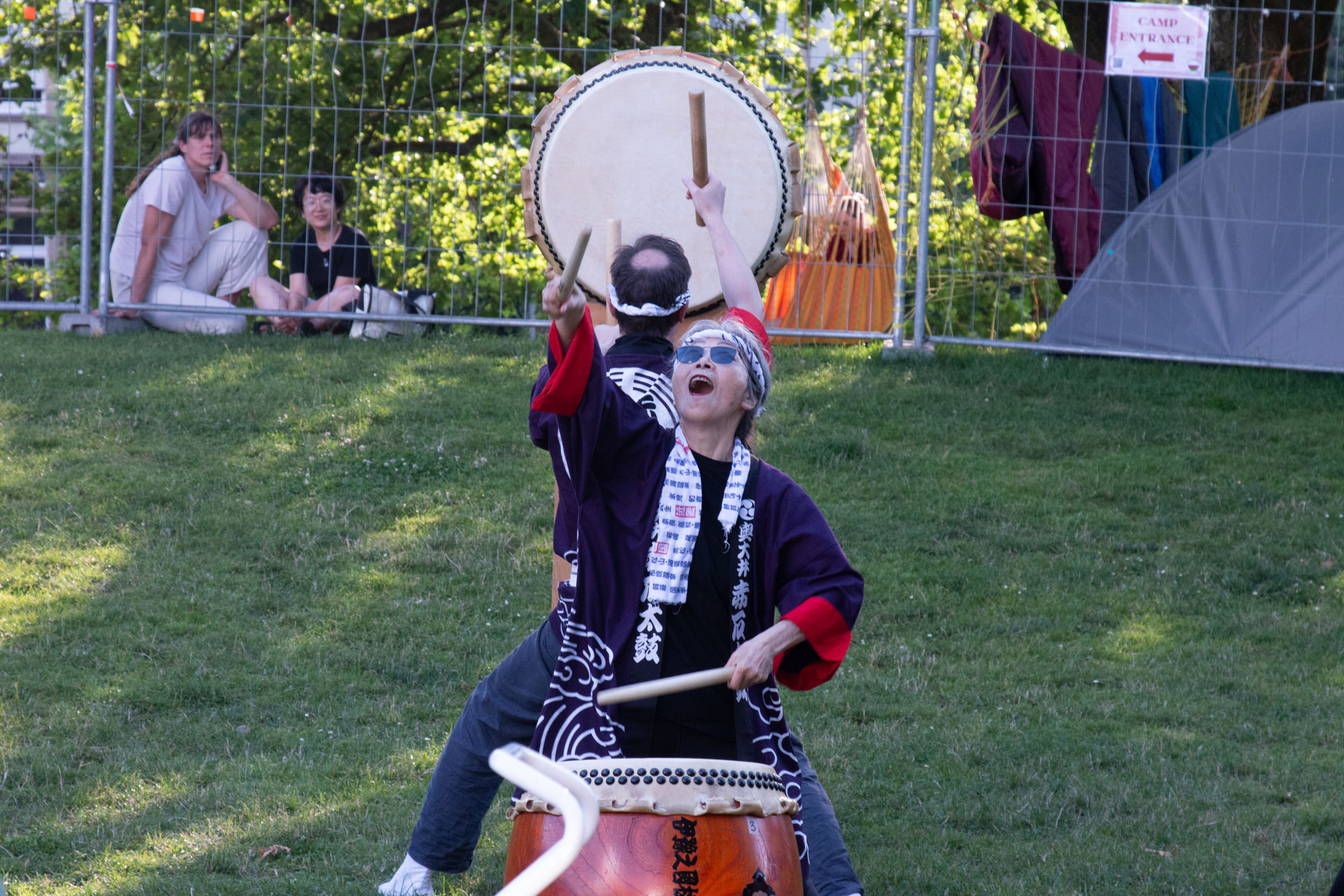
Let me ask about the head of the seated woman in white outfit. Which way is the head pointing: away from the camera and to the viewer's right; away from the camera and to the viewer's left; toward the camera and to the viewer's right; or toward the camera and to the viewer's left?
toward the camera and to the viewer's right

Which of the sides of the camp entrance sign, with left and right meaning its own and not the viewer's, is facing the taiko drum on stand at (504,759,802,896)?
front

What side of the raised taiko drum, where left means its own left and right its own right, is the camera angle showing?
front

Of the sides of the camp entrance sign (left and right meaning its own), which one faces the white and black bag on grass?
right

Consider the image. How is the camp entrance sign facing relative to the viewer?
toward the camera

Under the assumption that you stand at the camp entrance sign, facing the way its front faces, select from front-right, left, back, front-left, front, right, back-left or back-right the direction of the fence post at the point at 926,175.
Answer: right

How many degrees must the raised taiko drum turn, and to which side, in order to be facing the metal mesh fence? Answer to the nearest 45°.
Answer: approximately 180°

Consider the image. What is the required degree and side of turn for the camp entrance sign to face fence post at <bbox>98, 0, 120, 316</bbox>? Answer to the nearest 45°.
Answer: approximately 90° to its right

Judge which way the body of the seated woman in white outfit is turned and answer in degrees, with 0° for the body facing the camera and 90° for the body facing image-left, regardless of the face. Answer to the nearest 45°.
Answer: approximately 315°
